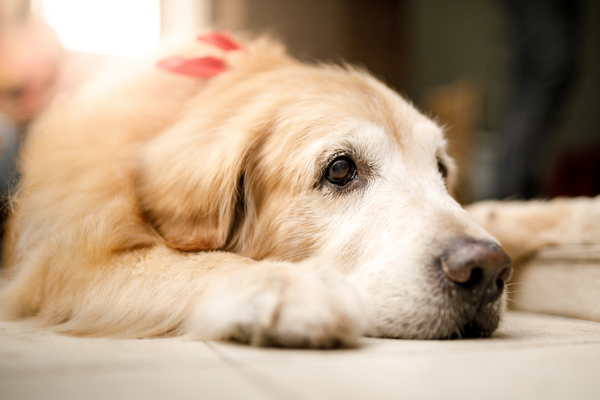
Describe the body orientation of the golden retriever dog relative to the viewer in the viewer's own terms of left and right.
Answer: facing the viewer and to the right of the viewer
